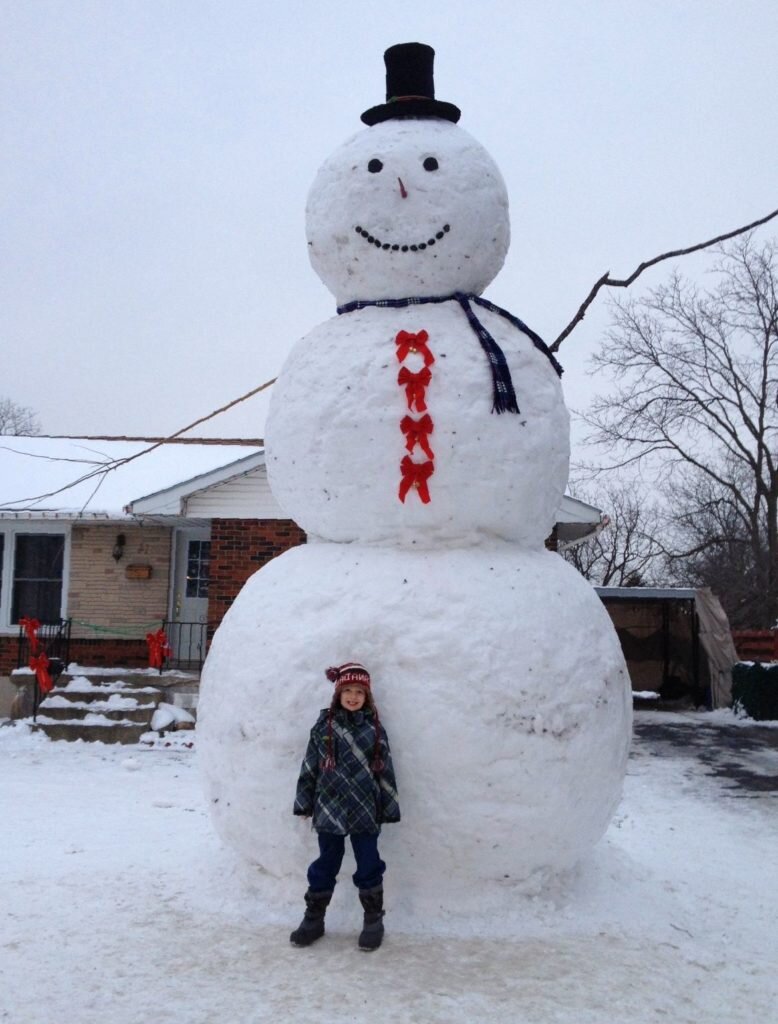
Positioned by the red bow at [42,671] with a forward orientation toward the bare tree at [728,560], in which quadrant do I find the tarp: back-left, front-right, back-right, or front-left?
front-right

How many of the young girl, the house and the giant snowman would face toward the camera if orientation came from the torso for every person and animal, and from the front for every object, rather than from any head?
3

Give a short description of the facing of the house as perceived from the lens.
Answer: facing the viewer

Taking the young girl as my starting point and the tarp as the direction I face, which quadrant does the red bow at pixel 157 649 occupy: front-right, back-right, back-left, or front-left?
front-left

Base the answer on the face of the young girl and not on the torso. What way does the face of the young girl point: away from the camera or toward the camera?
toward the camera

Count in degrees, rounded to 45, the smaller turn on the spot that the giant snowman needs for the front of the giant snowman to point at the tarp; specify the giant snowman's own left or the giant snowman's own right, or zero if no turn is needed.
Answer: approximately 135° to the giant snowman's own left

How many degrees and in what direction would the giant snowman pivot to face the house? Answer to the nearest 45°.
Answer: approximately 135° to its right

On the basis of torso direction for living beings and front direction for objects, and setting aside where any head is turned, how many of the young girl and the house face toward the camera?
2

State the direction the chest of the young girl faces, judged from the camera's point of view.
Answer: toward the camera

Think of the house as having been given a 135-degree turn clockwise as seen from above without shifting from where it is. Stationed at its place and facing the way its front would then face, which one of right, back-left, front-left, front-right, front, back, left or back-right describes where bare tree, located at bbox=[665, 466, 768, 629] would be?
right

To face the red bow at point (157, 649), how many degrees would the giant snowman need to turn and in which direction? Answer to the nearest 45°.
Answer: approximately 135° to its right

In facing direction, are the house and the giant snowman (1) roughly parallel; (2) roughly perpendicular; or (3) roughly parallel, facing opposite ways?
roughly parallel

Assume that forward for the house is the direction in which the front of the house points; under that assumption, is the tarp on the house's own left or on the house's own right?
on the house's own left

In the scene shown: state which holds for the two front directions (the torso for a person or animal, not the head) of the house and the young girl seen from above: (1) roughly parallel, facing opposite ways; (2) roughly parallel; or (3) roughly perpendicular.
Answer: roughly parallel

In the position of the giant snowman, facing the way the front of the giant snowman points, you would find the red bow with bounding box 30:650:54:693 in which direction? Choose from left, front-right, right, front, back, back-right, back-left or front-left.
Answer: back-right
